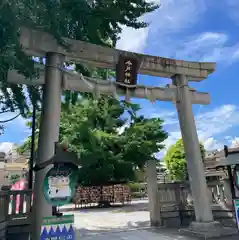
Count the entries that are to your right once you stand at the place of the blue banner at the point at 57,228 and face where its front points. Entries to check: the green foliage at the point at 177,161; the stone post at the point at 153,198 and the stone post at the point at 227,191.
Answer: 0

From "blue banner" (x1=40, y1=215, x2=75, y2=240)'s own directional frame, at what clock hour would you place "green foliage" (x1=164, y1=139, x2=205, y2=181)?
The green foliage is roughly at 7 o'clock from the blue banner.

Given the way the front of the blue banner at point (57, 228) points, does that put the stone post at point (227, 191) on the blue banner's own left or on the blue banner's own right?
on the blue banner's own left

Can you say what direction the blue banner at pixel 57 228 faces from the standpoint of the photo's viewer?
facing the viewer

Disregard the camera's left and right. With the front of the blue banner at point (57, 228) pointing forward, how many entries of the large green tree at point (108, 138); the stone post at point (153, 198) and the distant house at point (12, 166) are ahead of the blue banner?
0

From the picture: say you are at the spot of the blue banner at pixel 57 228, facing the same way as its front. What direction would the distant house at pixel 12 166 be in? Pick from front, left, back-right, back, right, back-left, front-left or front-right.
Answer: back

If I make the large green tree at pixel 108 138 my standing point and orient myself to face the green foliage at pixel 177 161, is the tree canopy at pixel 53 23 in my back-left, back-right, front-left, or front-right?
back-right

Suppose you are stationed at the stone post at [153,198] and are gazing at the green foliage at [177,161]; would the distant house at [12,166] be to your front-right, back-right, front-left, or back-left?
front-left

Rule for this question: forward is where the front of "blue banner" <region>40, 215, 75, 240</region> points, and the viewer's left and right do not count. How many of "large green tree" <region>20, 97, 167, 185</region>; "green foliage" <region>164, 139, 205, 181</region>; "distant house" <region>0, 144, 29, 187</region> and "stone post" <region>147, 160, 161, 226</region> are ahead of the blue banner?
0

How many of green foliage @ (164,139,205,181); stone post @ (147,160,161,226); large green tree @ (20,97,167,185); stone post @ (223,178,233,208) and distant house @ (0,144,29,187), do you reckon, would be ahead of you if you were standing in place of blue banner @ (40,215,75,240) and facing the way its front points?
0

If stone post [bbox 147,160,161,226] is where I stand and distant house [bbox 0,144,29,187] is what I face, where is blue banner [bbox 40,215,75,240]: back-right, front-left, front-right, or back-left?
back-left

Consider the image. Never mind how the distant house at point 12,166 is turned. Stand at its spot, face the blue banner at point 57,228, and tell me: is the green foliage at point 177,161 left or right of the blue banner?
left

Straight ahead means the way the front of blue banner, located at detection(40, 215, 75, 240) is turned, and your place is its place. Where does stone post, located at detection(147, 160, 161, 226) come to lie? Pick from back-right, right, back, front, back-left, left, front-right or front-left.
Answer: back-left

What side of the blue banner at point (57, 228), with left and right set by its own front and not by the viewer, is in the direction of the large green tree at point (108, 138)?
back
